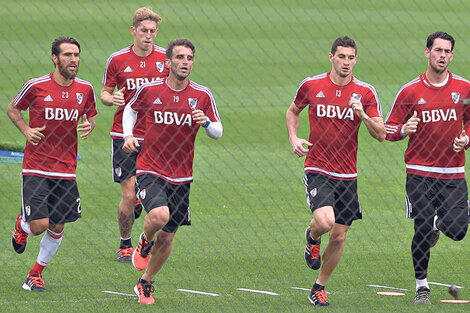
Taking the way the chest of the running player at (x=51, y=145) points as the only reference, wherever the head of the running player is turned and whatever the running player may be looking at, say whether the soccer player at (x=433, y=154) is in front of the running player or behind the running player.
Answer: in front

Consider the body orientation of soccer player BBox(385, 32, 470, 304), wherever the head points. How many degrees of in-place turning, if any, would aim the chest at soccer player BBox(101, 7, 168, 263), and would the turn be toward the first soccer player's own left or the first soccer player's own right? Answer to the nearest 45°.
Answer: approximately 90° to the first soccer player's own right

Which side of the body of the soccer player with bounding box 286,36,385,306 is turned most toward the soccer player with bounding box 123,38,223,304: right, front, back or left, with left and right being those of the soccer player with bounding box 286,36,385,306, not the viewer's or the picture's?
right

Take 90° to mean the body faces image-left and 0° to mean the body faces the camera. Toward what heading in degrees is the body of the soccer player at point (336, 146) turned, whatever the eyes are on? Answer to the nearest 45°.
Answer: approximately 0°

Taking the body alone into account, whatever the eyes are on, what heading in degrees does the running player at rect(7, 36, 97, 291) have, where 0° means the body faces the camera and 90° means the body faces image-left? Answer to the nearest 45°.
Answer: approximately 315°

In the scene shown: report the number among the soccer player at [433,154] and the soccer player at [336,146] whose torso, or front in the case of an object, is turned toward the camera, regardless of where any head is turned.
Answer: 2

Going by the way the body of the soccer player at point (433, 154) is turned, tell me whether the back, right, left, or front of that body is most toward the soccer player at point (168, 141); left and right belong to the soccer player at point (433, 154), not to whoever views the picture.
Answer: right

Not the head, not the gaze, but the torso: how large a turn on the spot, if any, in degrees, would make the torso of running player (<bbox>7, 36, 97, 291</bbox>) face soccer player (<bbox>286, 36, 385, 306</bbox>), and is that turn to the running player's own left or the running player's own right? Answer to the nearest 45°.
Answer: approximately 45° to the running player's own left

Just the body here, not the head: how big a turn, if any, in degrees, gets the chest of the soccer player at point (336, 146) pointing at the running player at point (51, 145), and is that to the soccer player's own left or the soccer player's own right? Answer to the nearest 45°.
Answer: approximately 90° to the soccer player's own right
